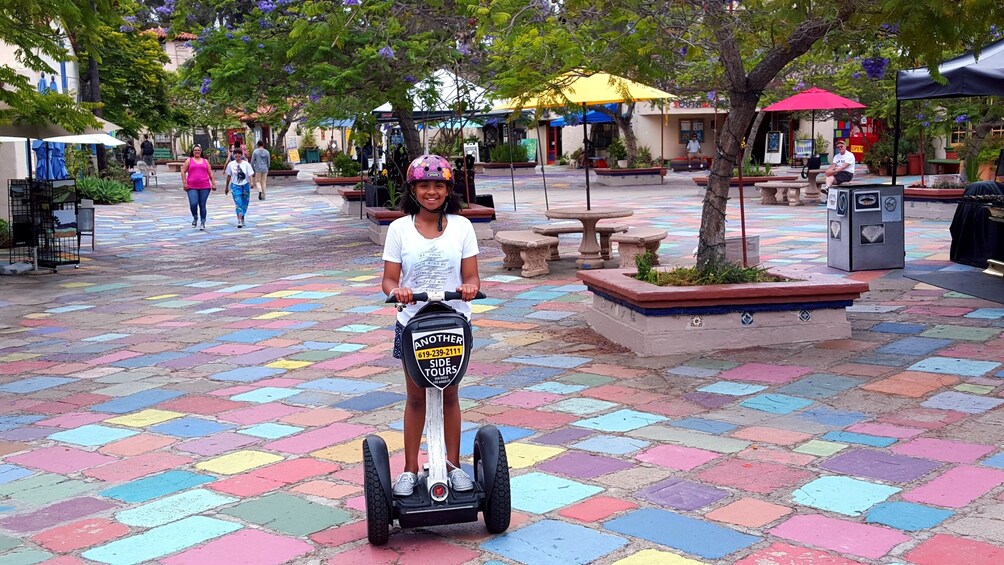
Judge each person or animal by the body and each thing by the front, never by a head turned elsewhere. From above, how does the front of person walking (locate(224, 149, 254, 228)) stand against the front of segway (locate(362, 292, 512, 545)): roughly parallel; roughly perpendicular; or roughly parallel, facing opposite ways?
roughly parallel

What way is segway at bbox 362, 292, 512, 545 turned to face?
toward the camera

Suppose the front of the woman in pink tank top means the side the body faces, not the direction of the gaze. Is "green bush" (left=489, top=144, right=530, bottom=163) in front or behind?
behind

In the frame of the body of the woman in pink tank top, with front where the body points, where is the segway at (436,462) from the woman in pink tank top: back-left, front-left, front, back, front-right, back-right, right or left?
front

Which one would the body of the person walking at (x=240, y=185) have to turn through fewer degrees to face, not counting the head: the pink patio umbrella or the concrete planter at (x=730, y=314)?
the concrete planter

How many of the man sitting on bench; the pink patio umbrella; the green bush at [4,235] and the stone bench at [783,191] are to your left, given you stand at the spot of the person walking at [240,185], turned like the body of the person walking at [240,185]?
3

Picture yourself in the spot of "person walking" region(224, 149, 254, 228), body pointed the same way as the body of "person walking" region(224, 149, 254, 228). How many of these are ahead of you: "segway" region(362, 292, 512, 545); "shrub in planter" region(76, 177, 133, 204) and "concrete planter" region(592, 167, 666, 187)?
1

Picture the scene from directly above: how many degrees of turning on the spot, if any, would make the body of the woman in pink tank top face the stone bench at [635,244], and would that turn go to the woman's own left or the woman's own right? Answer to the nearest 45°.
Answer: approximately 45° to the woman's own left

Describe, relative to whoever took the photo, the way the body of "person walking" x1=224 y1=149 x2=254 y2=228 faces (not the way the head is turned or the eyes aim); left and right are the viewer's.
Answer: facing the viewer

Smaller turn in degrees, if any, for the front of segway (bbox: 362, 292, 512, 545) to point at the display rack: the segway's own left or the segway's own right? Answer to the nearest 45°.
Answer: approximately 135° to the segway's own right

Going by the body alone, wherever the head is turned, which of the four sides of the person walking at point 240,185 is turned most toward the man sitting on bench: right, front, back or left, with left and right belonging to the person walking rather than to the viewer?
left

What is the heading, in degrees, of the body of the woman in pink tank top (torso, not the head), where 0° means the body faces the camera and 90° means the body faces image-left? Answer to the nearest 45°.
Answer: approximately 0°

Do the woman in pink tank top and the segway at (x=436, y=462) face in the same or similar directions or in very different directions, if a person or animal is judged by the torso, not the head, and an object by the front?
same or similar directions

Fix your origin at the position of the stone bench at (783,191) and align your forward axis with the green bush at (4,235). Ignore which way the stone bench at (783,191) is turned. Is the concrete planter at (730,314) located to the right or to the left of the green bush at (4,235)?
left

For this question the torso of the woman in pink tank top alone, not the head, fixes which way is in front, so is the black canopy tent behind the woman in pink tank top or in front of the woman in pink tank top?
in front
